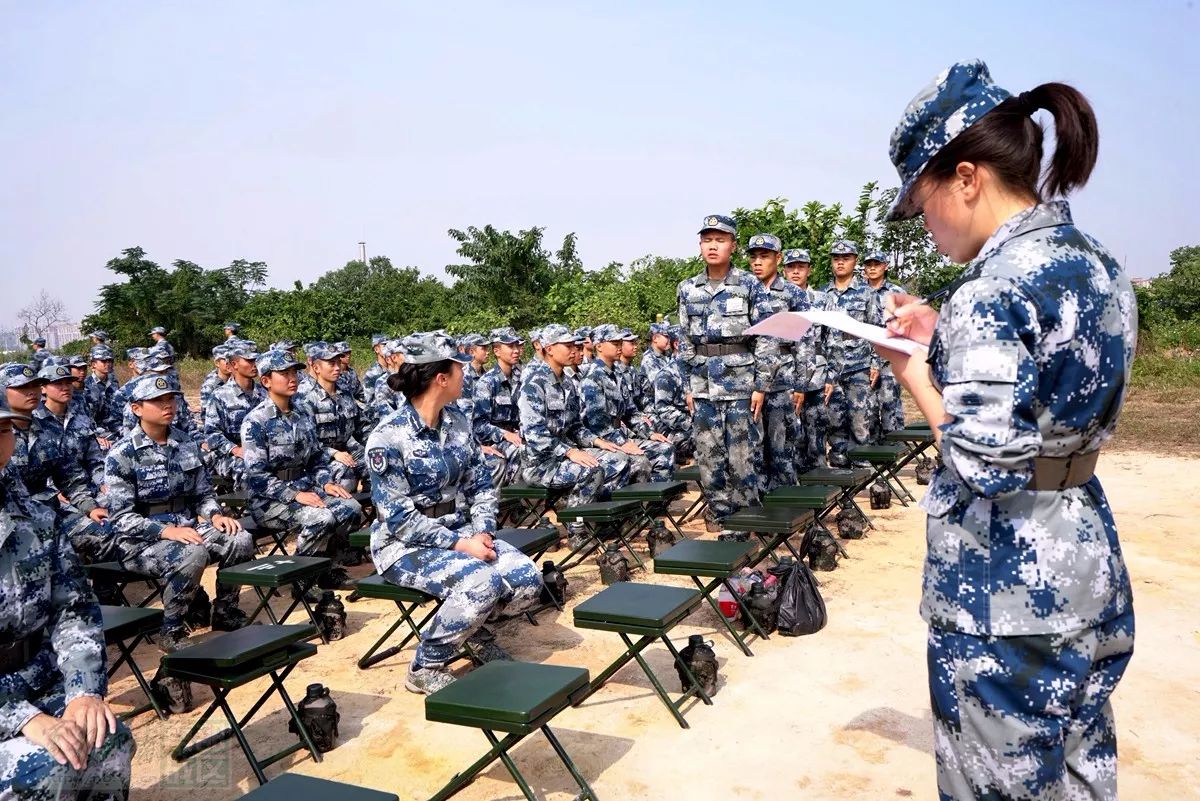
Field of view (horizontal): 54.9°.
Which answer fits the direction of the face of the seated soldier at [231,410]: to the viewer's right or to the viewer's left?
to the viewer's right

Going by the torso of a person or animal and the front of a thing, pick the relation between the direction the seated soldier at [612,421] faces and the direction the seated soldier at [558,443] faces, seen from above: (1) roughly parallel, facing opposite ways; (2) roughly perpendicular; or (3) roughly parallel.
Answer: roughly parallel

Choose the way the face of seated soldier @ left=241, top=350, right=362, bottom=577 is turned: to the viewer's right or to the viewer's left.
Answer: to the viewer's right

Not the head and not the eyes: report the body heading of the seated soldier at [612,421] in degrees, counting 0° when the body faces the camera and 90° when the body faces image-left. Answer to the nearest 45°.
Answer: approximately 315°

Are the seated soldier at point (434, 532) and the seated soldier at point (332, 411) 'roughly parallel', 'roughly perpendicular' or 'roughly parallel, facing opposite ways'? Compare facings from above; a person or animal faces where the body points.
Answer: roughly parallel

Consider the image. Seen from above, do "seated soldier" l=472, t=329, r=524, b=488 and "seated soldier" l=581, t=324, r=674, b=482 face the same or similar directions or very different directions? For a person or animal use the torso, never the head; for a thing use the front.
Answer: same or similar directions

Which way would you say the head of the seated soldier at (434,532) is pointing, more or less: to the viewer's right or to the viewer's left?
to the viewer's right

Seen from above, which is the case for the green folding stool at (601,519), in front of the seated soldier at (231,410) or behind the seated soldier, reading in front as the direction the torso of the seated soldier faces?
in front

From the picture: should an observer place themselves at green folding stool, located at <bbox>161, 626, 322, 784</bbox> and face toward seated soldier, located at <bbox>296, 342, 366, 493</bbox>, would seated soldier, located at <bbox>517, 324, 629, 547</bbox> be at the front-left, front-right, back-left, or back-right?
front-right

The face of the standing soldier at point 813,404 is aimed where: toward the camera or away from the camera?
toward the camera

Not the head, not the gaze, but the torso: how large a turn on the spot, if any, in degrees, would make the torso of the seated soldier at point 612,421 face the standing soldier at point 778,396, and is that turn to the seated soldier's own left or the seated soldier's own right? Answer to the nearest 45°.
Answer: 0° — they already face them

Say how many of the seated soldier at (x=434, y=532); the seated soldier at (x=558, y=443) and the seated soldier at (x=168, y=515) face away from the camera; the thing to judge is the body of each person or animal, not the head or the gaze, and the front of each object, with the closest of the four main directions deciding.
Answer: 0
